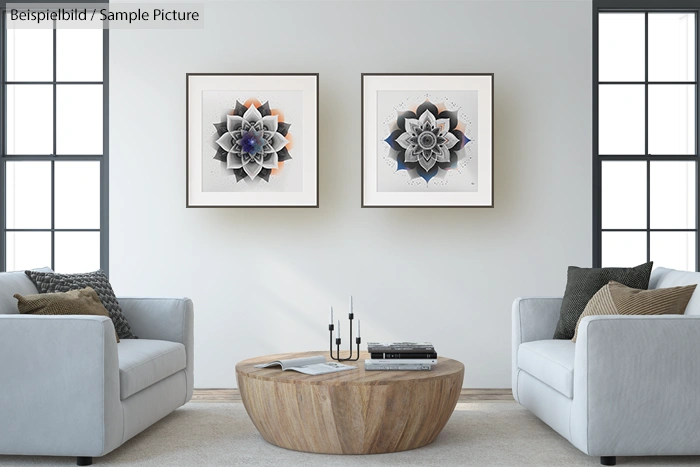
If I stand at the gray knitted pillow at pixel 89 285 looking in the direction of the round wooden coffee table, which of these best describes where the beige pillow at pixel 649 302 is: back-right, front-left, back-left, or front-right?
front-left

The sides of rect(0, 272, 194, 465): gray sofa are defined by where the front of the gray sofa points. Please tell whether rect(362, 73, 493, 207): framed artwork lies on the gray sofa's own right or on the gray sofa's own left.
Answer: on the gray sofa's own left

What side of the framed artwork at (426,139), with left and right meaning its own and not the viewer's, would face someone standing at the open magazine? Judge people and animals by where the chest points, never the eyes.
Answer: front

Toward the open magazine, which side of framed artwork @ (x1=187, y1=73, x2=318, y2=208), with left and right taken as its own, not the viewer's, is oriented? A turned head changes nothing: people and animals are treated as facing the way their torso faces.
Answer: front

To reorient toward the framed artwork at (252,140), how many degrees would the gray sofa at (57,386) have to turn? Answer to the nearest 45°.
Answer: approximately 90° to its left

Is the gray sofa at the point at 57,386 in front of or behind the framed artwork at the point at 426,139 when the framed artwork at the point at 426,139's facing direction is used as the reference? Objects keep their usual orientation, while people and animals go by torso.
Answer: in front

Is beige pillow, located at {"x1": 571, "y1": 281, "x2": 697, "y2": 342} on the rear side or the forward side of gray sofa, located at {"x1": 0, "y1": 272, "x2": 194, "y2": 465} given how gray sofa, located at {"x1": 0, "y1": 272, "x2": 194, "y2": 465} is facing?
on the forward side

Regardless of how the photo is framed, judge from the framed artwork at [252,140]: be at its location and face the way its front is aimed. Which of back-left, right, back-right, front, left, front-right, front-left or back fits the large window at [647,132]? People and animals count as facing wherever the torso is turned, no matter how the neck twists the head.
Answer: left

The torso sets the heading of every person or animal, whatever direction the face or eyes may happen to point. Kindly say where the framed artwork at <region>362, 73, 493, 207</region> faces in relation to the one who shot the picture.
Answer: facing the viewer

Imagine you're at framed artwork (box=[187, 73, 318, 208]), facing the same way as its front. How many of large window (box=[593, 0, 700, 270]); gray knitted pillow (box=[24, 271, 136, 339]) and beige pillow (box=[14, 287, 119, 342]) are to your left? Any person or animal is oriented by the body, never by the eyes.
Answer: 1

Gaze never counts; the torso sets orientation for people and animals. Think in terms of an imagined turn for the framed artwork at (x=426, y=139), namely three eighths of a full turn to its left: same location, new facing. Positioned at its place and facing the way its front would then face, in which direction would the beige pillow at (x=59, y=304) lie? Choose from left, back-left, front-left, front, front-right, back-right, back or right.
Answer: back

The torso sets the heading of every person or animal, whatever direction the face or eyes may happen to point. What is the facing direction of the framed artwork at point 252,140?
toward the camera

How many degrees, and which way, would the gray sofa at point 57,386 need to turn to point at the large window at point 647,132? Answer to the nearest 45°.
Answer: approximately 45° to its left

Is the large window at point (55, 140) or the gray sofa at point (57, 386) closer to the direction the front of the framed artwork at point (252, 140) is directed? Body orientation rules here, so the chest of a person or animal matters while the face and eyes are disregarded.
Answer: the gray sofa

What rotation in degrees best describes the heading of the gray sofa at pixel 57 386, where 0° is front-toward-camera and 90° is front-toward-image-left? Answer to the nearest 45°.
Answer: approximately 315°
